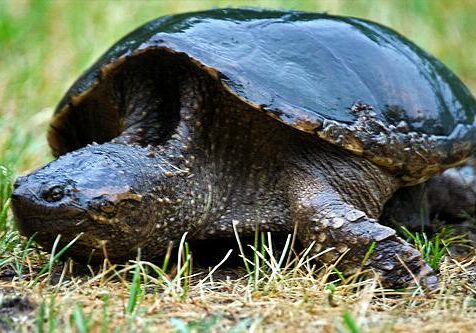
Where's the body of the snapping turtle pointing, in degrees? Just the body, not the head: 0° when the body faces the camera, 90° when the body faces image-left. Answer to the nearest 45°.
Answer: approximately 45°
